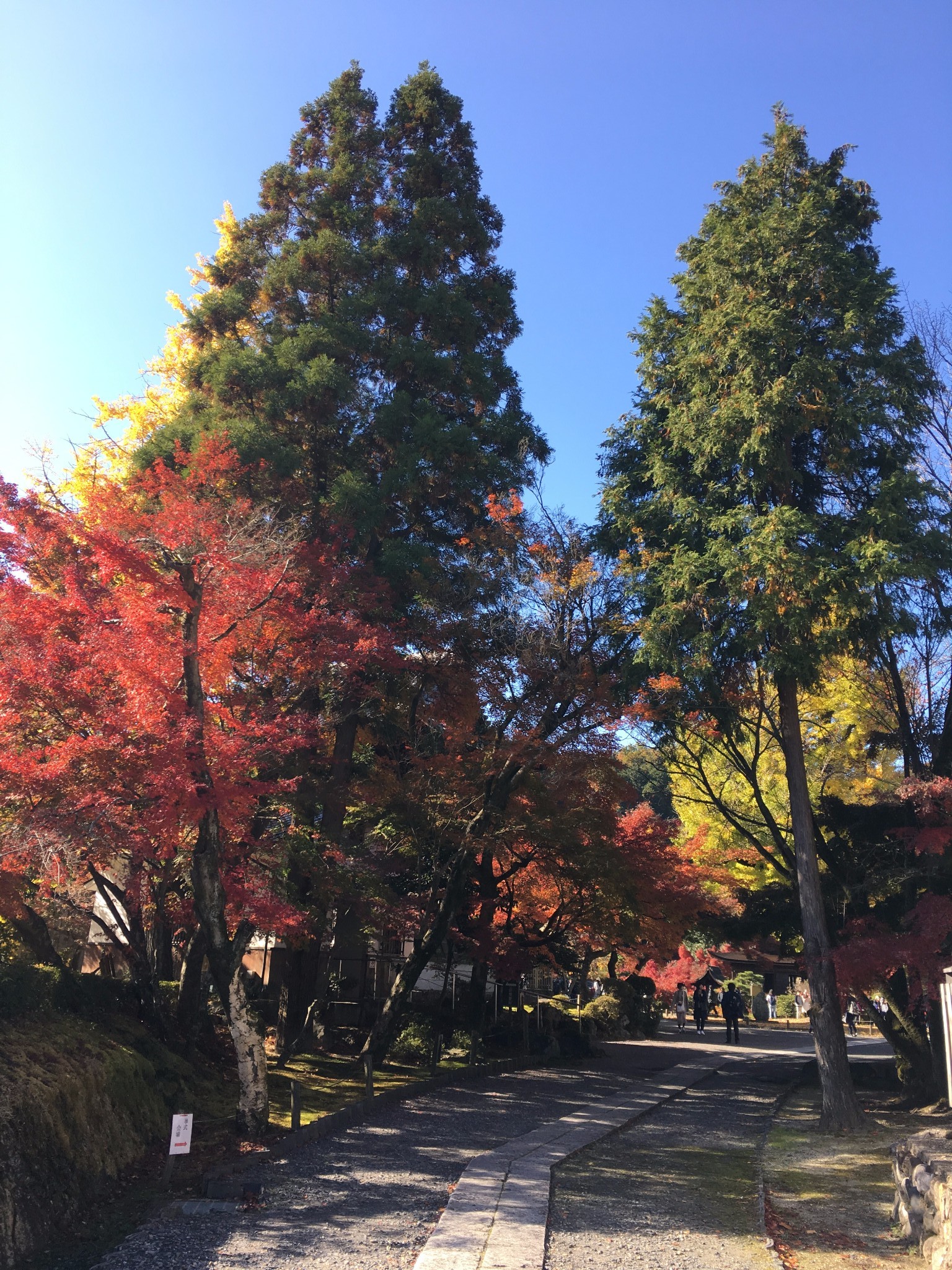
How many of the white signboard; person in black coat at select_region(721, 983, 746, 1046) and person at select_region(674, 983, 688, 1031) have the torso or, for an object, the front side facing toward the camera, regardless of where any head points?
2

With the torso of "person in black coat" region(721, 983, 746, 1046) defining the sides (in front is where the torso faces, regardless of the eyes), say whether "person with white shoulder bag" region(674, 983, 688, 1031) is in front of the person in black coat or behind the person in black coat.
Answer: in front

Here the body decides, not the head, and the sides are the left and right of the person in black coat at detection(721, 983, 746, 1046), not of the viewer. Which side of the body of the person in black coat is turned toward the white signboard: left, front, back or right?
back

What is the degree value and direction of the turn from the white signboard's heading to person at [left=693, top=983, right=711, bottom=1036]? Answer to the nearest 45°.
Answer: approximately 135° to its left

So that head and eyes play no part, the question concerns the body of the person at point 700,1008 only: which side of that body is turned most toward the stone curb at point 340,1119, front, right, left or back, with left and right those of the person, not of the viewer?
front

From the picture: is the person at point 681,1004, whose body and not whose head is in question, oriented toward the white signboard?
yes

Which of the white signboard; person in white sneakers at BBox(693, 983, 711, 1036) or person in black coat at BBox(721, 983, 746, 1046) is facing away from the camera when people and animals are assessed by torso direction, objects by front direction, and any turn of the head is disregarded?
the person in black coat

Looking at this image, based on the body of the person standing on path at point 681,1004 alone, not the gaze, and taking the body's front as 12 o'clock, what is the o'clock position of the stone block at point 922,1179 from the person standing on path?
The stone block is roughly at 12 o'clock from the person standing on path.

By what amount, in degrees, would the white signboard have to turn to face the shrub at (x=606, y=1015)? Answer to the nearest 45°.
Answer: approximately 135° to its left

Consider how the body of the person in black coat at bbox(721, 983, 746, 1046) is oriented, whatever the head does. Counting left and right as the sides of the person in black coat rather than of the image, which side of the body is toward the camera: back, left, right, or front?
back
